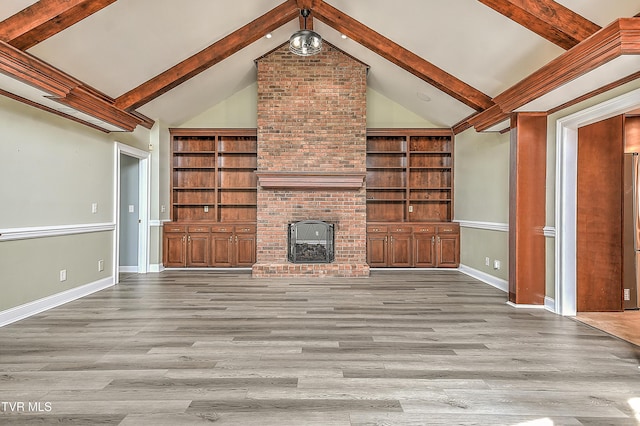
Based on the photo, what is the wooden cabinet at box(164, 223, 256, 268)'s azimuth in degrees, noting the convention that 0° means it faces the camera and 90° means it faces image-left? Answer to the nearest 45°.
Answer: approximately 0°

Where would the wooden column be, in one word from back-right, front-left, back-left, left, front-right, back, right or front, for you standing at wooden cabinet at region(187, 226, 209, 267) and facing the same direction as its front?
front-left

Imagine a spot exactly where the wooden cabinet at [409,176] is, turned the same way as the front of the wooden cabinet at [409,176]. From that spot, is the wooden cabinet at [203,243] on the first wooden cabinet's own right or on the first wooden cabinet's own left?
on the first wooden cabinet's own right

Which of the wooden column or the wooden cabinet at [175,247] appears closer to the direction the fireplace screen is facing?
the wooden column

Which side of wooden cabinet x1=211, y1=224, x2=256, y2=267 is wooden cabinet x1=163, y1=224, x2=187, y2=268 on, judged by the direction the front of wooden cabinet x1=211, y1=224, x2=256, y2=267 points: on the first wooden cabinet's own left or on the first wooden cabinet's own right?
on the first wooden cabinet's own right

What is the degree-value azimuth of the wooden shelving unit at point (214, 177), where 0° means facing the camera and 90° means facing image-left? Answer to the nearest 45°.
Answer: approximately 0°

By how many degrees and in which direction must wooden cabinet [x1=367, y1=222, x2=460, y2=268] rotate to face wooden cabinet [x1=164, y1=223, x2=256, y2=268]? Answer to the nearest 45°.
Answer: approximately 90° to its right

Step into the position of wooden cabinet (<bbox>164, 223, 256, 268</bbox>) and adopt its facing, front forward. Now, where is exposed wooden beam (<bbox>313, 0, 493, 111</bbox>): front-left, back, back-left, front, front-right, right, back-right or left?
front-left
